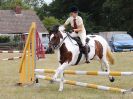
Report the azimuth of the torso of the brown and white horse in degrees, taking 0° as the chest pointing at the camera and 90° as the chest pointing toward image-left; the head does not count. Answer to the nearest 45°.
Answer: approximately 45°

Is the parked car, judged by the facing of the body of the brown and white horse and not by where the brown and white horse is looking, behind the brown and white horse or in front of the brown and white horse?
behind
